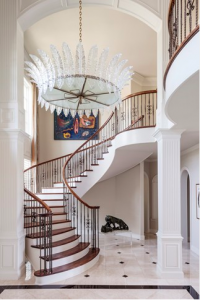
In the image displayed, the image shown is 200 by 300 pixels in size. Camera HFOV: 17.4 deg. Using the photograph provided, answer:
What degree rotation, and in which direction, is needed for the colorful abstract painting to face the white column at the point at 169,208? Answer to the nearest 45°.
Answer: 0° — it already faces it

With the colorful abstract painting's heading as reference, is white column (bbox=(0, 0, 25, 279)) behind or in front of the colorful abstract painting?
in front

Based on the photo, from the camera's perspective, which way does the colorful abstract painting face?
toward the camera

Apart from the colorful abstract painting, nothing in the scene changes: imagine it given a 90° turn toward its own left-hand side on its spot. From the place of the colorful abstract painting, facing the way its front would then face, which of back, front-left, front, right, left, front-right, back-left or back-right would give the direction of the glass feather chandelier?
right

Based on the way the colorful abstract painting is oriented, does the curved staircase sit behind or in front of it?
in front

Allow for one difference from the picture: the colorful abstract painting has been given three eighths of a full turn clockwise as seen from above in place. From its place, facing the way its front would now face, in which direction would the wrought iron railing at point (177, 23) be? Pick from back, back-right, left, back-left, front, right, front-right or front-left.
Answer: back-left
